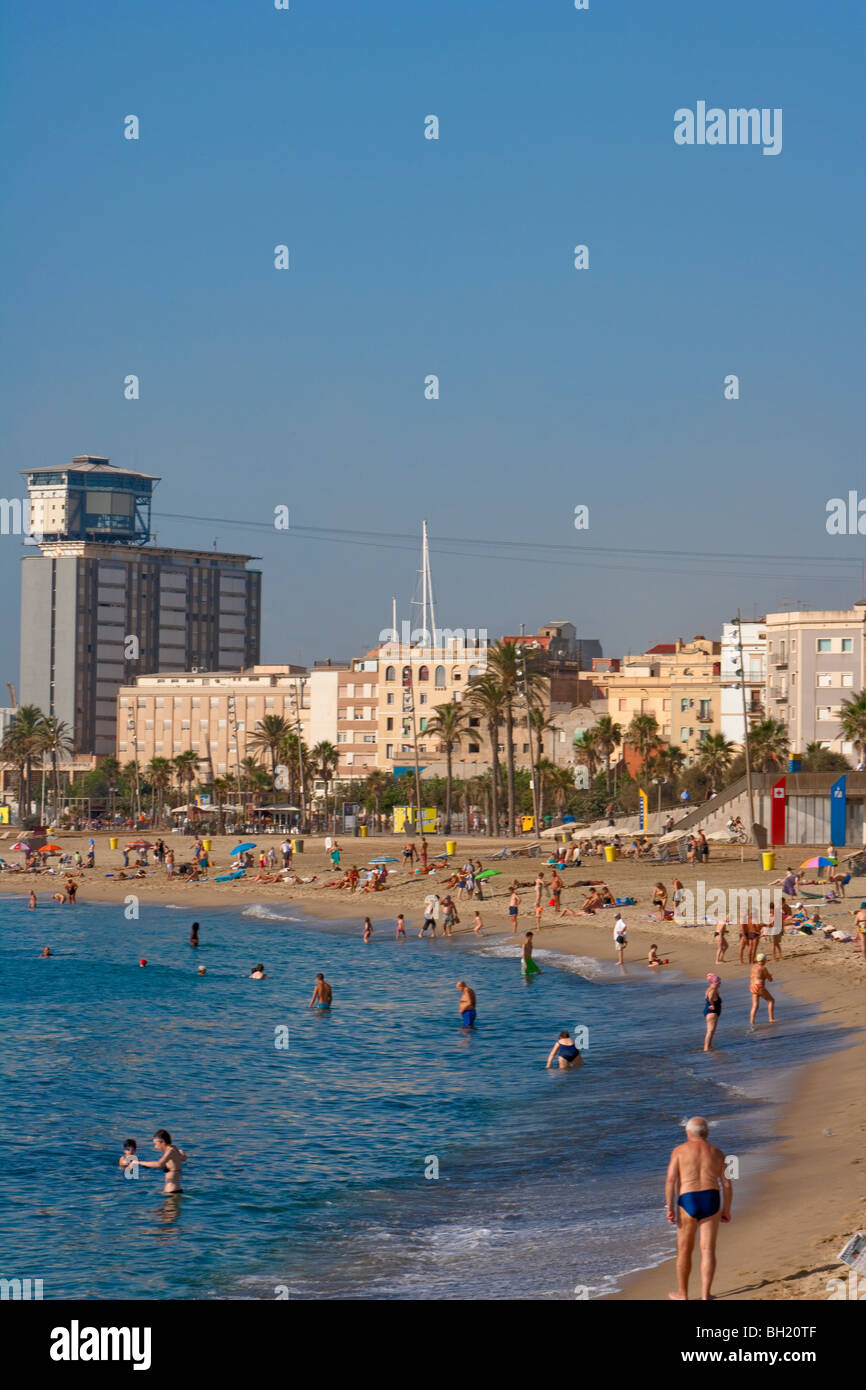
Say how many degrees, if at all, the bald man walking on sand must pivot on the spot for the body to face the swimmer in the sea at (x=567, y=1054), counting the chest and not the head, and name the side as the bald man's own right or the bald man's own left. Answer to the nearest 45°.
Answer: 0° — they already face them

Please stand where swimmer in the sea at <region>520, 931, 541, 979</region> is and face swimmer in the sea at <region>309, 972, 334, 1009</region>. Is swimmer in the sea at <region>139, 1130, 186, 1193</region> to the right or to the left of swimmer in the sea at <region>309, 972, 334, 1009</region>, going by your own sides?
left

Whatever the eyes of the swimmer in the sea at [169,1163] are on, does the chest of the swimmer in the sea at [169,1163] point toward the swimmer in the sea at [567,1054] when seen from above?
no

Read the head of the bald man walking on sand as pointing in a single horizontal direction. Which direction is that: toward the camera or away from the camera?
away from the camera

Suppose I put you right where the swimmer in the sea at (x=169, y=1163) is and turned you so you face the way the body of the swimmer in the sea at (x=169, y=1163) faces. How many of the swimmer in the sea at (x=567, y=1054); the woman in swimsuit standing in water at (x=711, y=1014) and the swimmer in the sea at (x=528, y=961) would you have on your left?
0

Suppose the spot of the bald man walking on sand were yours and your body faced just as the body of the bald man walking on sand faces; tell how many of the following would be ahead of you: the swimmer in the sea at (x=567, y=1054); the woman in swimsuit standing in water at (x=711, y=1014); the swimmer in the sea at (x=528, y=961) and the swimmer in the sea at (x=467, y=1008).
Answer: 4

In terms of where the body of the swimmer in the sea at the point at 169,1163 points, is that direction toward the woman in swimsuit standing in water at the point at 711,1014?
no

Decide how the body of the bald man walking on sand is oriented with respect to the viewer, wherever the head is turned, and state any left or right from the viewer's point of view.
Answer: facing away from the viewer

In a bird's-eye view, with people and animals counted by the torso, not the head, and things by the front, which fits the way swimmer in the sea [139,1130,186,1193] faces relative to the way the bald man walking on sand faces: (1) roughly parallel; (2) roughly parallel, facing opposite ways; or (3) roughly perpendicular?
roughly perpendicular

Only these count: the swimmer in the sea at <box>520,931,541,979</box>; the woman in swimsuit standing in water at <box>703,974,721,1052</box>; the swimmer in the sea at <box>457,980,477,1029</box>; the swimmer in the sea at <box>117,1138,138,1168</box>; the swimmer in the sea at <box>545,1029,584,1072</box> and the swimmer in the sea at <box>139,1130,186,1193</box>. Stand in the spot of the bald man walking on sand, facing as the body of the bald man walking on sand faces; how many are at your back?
0

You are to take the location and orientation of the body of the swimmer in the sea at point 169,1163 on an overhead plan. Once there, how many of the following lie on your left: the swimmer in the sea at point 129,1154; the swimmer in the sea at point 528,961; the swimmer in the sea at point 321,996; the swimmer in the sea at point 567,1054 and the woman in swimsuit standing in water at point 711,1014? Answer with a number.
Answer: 0

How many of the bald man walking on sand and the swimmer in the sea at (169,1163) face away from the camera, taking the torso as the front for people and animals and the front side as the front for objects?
1

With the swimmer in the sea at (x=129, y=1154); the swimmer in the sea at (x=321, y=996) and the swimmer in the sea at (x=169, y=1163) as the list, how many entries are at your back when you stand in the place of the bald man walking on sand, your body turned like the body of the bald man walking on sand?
0

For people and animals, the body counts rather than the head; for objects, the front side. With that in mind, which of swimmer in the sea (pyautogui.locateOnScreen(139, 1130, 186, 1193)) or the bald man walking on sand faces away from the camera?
the bald man walking on sand

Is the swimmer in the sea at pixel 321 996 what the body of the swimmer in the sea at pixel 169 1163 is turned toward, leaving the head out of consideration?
no

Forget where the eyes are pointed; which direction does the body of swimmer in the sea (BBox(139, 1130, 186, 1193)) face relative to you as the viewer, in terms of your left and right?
facing to the left of the viewer
